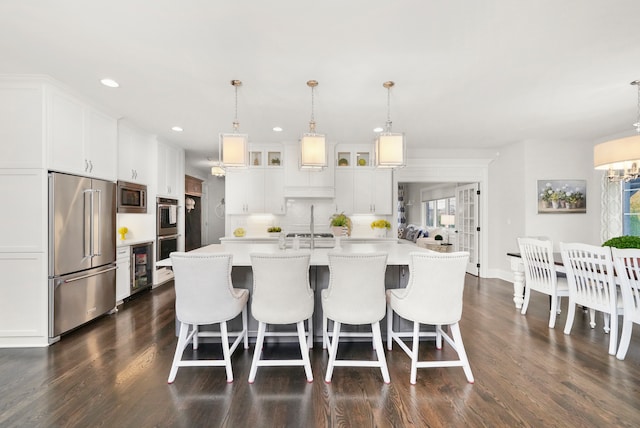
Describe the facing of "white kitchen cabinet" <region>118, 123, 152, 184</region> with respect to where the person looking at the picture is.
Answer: facing the viewer and to the right of the viewer

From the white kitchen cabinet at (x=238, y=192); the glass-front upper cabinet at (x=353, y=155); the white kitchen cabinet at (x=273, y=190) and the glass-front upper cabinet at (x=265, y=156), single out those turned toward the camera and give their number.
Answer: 4

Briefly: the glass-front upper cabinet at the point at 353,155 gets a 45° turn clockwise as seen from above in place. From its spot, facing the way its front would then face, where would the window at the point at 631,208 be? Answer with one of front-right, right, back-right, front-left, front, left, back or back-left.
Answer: back-left

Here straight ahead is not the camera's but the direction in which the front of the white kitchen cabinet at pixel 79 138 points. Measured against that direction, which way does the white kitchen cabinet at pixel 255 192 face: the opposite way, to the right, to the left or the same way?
to the right

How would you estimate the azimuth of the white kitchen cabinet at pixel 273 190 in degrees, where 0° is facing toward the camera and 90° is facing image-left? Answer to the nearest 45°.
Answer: approximately 0°

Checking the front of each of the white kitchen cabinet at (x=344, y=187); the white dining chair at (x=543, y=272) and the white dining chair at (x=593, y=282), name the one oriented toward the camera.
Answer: the white kitchen cabinet

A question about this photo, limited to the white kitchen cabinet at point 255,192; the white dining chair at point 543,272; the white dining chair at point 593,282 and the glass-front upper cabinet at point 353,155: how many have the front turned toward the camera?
2

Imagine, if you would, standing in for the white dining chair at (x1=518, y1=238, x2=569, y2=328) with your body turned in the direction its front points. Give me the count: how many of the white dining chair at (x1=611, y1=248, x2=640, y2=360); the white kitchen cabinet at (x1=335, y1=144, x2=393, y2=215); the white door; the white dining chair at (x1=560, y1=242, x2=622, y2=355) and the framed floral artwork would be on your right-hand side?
2

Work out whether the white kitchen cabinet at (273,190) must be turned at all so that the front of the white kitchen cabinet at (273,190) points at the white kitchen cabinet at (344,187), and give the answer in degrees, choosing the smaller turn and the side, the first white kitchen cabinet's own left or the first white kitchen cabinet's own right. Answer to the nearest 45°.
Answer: approximately 90° to the first white kitchen cabinet's own left

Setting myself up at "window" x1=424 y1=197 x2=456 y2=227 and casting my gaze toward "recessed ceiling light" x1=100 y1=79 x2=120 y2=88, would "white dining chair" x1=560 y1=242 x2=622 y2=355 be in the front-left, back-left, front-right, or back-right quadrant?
front-left

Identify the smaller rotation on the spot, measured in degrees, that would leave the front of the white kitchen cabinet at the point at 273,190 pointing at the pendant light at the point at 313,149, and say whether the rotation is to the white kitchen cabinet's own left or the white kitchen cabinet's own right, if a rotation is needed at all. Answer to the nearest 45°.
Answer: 0° — it already faces it

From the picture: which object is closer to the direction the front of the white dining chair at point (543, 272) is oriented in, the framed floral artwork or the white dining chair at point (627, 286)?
the framed floral artwork

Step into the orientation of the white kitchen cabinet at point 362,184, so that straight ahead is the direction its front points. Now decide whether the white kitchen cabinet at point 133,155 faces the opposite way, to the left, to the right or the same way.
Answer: to the left

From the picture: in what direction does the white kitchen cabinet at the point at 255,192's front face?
toward the camera

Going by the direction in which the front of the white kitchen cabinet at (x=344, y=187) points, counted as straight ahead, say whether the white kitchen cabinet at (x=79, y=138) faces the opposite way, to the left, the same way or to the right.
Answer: to the left

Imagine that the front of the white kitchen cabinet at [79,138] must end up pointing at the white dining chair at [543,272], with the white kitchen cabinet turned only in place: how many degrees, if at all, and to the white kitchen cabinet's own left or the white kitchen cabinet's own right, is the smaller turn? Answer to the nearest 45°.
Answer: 0° — it already faces it
